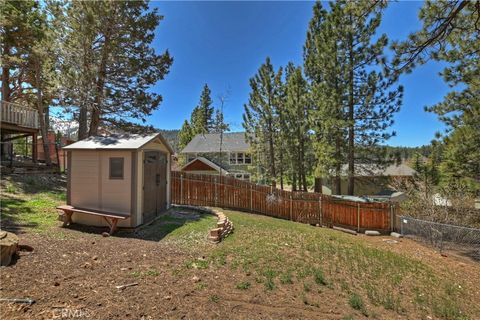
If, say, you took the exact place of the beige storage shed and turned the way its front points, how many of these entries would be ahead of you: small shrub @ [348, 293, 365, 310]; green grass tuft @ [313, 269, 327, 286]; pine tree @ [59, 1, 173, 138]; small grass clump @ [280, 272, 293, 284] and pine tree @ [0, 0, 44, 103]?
3

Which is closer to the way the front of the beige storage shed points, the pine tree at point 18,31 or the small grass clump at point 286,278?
the small grass clump

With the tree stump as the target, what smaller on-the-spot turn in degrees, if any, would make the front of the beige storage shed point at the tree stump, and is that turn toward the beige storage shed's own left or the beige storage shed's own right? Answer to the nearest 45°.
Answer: approximately 90° to the beige storage shed's own right

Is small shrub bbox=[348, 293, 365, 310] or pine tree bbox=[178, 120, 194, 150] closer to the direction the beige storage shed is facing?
the small shrub

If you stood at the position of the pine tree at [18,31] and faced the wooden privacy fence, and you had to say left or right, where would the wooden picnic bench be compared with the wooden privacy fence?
right

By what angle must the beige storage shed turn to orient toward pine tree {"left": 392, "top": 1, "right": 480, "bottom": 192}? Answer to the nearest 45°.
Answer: approximately 45° to its left

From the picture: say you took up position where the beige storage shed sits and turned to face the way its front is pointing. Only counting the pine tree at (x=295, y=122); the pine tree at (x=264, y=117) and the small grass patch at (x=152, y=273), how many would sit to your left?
2

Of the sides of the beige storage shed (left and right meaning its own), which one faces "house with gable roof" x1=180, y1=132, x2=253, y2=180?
left

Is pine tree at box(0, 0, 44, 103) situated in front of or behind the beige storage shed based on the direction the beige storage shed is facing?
behind

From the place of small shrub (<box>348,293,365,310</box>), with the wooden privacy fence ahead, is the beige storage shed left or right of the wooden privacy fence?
left

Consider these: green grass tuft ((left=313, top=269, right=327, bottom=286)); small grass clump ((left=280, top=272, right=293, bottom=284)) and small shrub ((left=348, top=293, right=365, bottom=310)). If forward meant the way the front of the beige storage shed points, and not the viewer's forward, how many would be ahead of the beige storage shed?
3

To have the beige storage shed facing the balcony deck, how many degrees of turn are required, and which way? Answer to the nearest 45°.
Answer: approximately 180°

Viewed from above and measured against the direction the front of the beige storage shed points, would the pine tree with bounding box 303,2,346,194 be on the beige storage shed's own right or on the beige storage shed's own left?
on the beige storage shed's own left

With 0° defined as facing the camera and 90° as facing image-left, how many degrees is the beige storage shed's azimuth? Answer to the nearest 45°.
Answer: approximately 315°
